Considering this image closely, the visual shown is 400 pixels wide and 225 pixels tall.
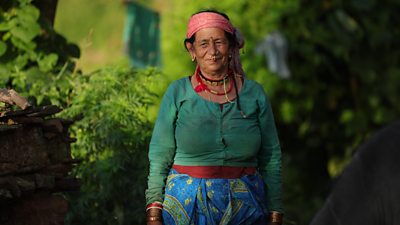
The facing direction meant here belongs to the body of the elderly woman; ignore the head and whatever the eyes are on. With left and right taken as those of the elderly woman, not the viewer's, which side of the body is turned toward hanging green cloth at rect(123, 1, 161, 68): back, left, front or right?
back

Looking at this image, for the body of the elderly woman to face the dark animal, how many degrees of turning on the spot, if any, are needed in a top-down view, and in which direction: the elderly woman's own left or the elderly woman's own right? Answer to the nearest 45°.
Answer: approximately 45° to the elderly woman's own left

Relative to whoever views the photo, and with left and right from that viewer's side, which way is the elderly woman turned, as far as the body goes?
facing the viewer
